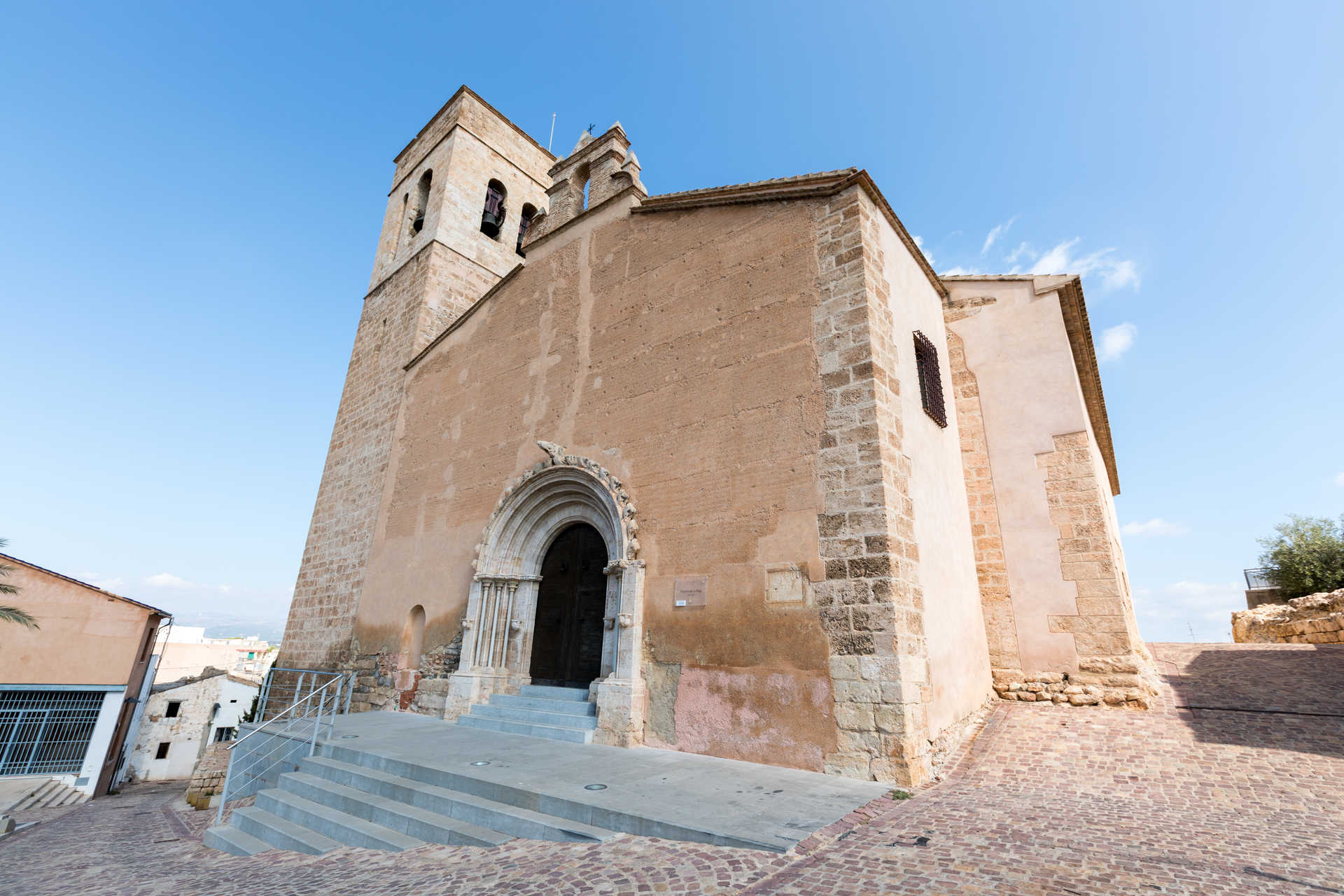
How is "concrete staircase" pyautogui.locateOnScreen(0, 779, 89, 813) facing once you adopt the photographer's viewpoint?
facing the viewer and to the right of the viewer

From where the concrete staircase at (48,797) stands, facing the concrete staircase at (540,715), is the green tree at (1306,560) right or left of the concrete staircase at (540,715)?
left

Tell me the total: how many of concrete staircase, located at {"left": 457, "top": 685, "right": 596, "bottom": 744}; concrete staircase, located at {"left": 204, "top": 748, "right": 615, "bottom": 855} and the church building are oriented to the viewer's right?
0

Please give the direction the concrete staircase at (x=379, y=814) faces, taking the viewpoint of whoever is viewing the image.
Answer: facing the viewer and to the left of the viewer

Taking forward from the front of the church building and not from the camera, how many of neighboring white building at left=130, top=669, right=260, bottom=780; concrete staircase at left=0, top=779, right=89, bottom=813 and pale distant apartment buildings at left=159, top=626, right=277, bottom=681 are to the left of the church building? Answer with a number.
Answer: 0

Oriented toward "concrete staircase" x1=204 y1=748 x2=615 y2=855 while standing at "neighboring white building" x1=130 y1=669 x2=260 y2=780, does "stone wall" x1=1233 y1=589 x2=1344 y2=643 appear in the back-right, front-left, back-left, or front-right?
front-left

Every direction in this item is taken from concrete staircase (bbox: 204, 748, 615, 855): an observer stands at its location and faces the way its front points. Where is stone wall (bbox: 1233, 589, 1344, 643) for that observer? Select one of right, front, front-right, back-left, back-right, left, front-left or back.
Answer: back-left

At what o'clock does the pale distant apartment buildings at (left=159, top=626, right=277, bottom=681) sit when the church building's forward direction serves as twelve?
The pale distant apartment buildings is roughly at 3 o'clock from the church building.

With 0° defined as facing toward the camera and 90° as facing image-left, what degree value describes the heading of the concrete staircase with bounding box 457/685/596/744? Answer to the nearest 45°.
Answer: approximately 45°

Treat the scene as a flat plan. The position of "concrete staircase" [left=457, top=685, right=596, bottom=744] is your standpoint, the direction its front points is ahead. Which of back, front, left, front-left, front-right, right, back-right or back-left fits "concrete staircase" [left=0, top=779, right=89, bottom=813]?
right

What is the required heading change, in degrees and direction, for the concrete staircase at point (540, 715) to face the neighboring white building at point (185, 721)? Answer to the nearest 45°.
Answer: approximately 90° to its right

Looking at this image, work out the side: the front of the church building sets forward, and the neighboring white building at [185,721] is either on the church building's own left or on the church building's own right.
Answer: on the church building's own right

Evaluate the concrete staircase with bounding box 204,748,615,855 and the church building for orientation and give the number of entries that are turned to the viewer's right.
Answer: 0

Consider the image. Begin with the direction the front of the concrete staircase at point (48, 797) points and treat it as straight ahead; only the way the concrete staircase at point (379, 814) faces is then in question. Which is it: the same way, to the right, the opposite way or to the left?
to the right

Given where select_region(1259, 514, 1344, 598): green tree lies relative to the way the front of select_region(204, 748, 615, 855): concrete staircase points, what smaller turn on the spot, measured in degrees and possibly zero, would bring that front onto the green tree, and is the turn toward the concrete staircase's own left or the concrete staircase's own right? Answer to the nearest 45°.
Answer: approximately 135° to the concrete staircase's own left

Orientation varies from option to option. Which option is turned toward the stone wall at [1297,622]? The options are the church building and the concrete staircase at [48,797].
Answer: the concrete staircase

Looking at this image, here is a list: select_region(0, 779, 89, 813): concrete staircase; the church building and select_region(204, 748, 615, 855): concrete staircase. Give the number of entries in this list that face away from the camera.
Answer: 0

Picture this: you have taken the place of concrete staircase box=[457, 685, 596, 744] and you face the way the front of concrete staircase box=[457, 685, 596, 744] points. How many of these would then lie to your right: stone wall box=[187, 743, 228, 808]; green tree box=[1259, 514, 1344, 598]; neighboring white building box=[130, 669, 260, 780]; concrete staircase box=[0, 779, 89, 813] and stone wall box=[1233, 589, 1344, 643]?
3

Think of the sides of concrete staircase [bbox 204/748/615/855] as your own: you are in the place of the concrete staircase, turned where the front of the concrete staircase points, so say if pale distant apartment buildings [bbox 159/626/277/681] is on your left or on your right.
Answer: on your right

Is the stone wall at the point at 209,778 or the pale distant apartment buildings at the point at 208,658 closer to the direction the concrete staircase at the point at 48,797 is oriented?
the stone wall

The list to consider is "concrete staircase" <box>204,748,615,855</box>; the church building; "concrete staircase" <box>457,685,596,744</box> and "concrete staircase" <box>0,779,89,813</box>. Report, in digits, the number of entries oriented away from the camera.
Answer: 0
